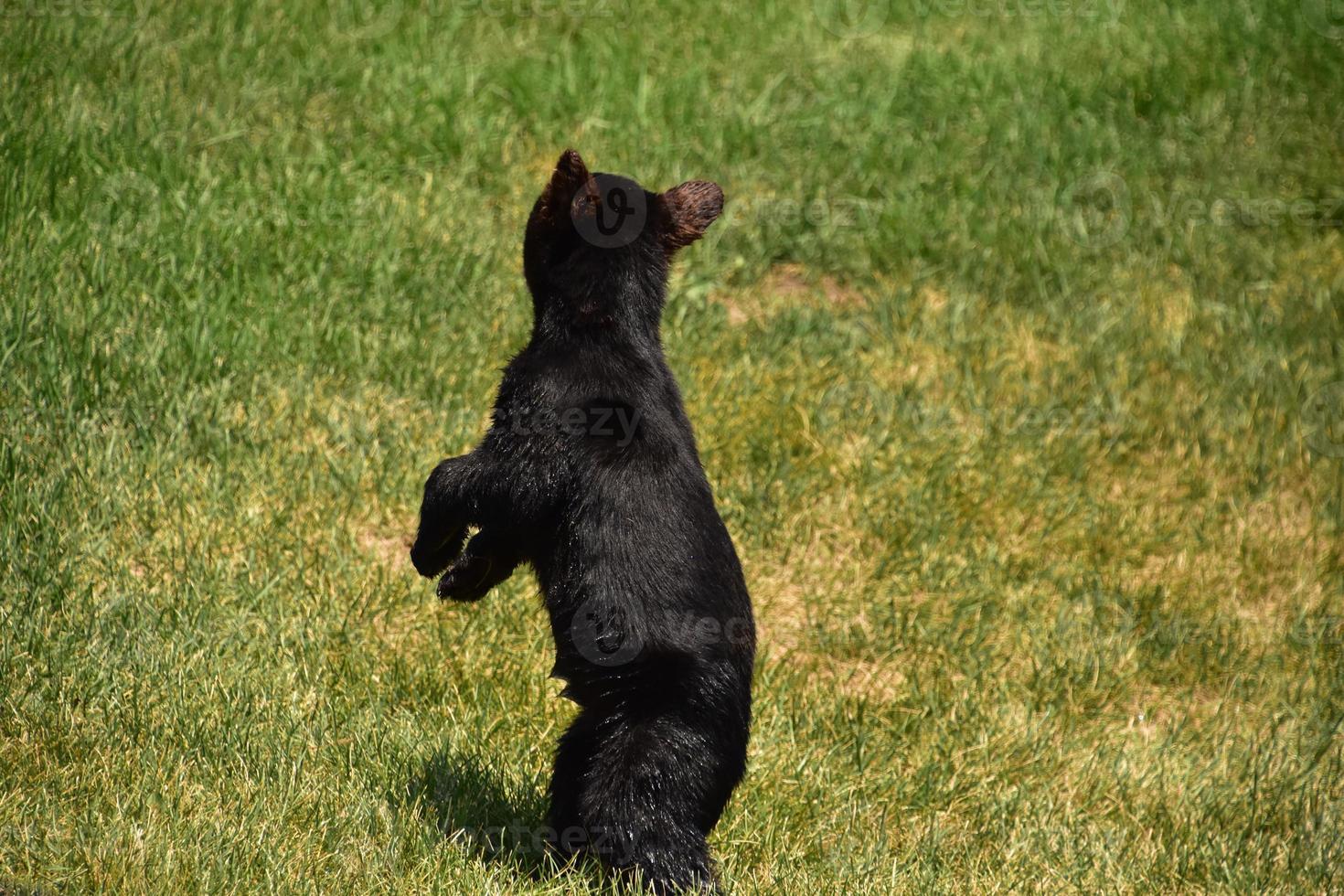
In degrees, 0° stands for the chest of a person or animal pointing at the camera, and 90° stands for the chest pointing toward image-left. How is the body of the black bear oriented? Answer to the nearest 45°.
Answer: approximately 135°
